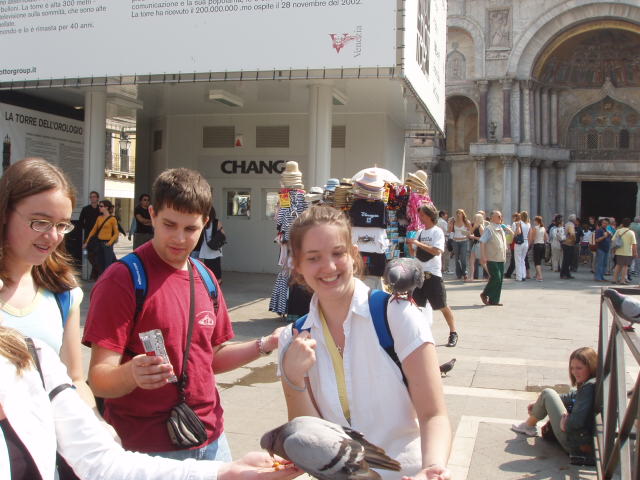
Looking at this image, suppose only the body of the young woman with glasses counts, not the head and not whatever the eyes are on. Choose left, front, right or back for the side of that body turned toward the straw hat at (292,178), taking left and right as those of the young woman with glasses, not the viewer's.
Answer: left

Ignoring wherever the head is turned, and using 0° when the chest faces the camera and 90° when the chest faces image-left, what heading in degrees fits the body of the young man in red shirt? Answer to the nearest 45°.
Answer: approximately 315°

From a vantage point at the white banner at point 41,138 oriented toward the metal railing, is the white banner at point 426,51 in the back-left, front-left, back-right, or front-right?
front-left

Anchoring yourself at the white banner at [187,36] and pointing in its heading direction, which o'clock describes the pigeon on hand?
The pigeon on hand is roughly at 12 o'clock from the white banner.

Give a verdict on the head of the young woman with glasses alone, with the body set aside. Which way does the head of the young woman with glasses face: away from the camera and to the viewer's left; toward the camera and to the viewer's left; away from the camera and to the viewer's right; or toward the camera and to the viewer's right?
toward the camera and to the viewer's right

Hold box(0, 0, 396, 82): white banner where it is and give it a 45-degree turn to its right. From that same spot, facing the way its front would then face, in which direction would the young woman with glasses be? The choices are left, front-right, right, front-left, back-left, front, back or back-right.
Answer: front-left

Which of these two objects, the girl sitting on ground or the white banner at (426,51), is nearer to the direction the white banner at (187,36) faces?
the girl sitting on ground

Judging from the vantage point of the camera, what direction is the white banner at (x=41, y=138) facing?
facing the viewer and to the right of the viewer

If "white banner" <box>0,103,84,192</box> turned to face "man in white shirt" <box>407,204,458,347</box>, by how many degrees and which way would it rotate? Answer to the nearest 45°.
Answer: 0° — it already faces them

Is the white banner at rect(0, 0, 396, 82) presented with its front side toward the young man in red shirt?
yes

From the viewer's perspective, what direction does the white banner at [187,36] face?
toward the camera

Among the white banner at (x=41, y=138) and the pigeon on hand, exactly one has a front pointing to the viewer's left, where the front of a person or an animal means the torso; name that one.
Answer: the pigeon on hand

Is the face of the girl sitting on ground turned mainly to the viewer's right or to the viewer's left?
to the viewer's left

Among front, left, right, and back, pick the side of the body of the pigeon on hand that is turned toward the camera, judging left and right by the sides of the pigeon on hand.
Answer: left

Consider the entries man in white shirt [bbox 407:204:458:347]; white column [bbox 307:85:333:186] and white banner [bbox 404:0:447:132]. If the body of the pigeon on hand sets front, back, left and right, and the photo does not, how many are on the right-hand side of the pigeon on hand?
3

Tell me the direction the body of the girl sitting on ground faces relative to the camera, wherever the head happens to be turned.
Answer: to the viewer's left

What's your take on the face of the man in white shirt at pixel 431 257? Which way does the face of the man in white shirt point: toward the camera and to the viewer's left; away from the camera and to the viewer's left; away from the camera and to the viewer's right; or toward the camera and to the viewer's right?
toward the camera and to the viewer's left

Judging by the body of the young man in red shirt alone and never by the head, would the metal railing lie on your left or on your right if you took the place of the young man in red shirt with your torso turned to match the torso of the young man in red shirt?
on your left
